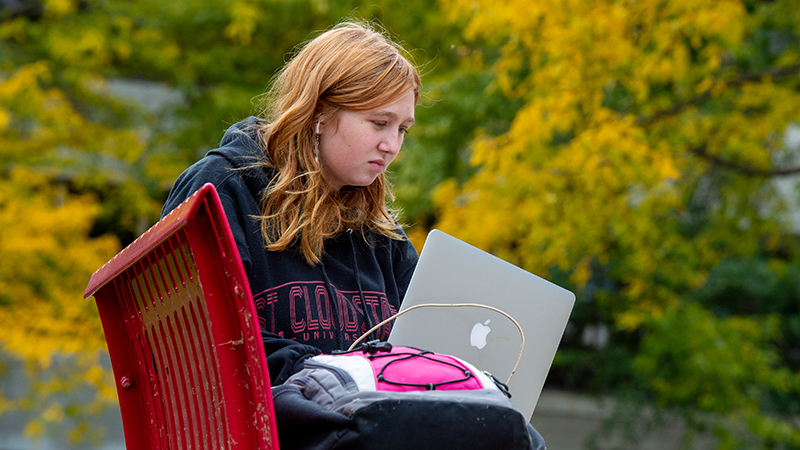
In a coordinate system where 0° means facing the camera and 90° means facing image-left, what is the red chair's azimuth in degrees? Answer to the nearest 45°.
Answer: approximately 225°

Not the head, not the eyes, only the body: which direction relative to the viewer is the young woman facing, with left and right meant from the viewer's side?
facing the viewer and to the right of the viewer

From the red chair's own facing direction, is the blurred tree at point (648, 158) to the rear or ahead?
ahead

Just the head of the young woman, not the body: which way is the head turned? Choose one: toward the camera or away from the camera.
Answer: toward the camera
